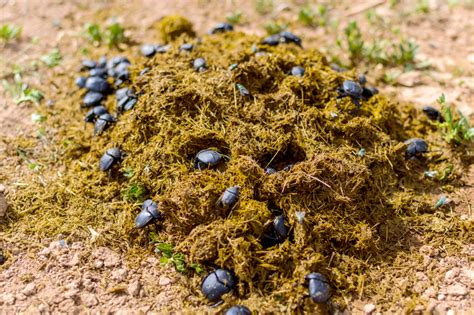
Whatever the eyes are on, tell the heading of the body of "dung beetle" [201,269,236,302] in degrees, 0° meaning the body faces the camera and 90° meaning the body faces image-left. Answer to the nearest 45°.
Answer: approximately 225°

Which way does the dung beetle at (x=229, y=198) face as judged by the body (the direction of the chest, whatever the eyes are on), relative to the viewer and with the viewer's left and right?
facing away from the viewer and to the right of the viewer

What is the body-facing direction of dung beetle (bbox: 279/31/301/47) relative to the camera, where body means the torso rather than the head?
to the viewer's right

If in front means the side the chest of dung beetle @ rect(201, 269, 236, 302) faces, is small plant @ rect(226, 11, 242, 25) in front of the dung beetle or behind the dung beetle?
in front

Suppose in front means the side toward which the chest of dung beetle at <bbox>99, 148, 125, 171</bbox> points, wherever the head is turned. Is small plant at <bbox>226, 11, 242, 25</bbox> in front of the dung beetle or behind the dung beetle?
in front
